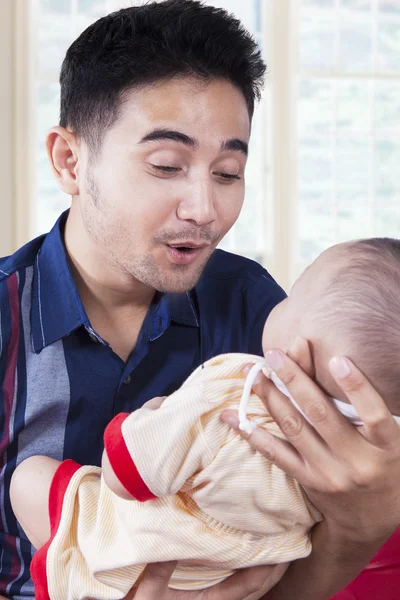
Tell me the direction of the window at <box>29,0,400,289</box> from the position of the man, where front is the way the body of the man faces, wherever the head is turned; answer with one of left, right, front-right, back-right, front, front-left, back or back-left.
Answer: back-left

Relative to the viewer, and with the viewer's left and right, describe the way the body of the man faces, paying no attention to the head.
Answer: facing the viewer and to the right of the viewer
